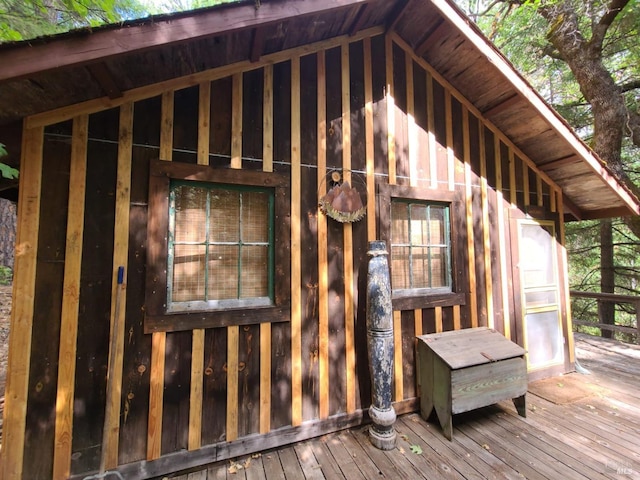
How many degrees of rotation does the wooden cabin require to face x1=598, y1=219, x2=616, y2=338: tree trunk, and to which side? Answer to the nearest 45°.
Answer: approximately 90° to its left

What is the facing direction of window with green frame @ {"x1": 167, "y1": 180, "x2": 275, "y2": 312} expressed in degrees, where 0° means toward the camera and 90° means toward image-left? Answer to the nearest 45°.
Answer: approximately 315°

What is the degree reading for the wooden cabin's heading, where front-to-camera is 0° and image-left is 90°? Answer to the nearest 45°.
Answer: approximately 315°

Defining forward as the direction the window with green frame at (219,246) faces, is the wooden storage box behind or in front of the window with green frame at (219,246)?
in front
